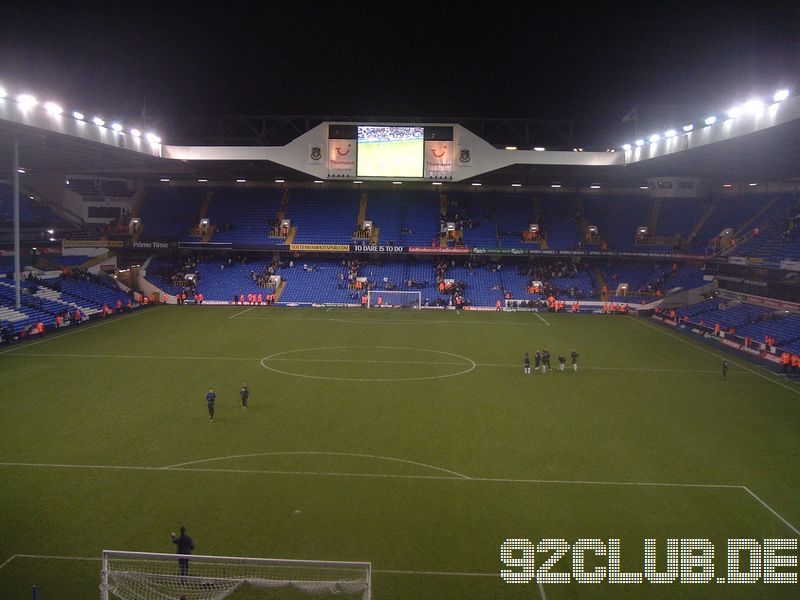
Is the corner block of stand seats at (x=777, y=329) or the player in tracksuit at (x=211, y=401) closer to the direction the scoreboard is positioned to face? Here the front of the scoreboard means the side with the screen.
the player in tracksuit

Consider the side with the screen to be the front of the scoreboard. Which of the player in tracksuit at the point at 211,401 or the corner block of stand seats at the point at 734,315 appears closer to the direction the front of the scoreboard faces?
the player in tracksuit

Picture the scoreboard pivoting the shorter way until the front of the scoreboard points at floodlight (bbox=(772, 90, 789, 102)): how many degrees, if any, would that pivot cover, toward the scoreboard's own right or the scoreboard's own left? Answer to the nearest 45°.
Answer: approximately 45° to the scoreboard's own left

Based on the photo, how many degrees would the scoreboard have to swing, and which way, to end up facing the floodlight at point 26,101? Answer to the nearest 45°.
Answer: approximately 45° to its right

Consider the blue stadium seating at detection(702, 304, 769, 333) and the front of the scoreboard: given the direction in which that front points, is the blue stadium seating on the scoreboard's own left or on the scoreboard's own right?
on the scoreboard's own left

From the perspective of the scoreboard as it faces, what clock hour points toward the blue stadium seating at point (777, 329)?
The blue stadium seating is roughly at 10 o'clock from the scoreboard.

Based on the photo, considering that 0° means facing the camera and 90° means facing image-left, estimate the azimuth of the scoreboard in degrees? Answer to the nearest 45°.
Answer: approximately 0°

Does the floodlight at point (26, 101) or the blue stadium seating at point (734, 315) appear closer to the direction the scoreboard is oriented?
the floodlight
